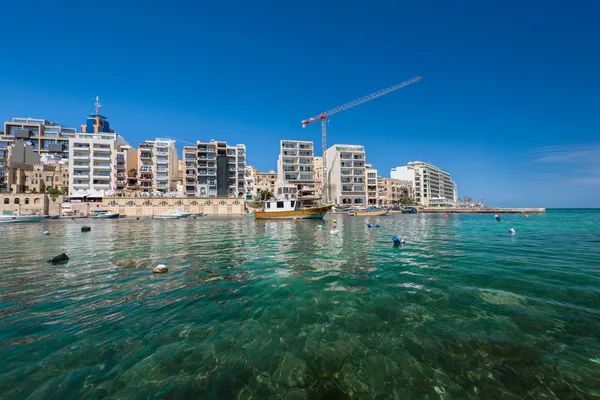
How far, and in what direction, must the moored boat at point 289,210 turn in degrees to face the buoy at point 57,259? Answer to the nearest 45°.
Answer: approximately 90° to its right

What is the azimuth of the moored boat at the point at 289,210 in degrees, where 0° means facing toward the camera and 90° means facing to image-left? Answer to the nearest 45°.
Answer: approximately 270°
